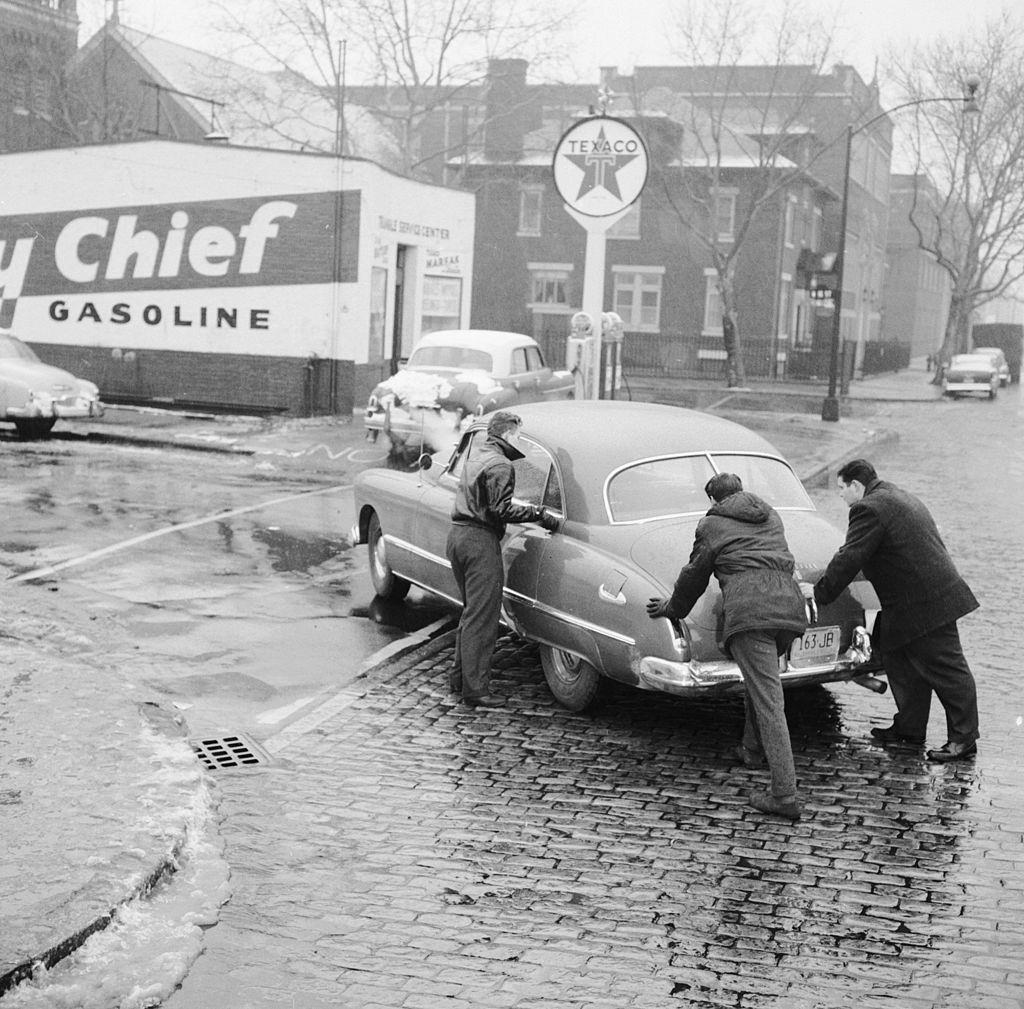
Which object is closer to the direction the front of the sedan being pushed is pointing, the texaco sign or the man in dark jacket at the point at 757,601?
the texaco sign

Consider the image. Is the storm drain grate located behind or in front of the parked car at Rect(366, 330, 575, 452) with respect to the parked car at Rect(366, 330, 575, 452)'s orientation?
behind

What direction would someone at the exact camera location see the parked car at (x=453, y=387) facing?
facing away from the viewer and to the right of the viewer

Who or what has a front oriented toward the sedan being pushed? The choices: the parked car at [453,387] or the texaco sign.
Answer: the texaco sign

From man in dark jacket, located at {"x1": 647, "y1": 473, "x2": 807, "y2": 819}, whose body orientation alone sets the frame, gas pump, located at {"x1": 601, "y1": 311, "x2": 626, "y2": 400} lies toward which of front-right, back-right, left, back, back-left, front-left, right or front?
front-right

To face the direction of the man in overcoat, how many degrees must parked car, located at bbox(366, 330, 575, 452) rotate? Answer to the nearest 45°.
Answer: approximately 135° to its right

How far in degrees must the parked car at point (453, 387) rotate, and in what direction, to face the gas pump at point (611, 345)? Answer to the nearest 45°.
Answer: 0° — it already faces it

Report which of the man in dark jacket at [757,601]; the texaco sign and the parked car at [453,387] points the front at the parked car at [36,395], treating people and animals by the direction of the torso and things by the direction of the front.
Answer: the man in dark jacket

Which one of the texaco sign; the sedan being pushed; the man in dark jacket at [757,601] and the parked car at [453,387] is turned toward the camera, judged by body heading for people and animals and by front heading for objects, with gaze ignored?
the texaco sign

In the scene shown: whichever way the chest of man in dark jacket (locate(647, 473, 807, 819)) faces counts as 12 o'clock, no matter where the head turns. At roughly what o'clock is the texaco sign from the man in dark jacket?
The texaco sign is roughly at 1 o'clock from the man in dark jacket.

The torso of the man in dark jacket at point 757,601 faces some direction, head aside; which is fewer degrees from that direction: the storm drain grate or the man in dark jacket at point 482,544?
the man in dark jacket

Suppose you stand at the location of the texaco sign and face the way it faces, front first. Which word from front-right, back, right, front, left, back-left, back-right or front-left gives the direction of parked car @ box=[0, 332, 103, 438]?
back-right

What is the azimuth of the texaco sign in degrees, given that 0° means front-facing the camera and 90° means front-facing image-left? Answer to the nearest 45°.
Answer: approximately 0°

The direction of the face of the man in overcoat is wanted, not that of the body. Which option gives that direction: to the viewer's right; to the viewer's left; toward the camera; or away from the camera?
to the viewer's left
